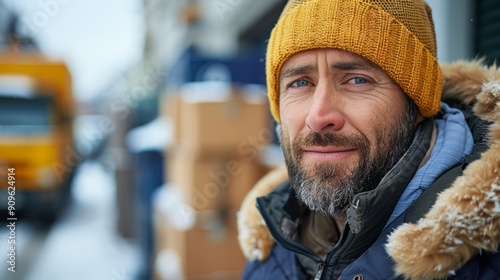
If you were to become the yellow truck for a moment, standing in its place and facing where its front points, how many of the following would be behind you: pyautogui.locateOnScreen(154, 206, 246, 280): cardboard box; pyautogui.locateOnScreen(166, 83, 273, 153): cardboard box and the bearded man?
0

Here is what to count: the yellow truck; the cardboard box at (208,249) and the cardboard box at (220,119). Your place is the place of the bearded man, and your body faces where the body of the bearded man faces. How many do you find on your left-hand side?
0

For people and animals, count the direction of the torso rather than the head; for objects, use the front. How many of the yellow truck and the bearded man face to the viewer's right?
0

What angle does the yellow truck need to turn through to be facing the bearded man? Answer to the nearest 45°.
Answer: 0° — it already faces them

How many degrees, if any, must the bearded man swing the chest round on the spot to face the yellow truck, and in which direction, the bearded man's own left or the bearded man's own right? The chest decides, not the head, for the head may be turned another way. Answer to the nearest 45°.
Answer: approximately 90° to the bearded man's own right

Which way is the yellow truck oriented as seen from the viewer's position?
toward the camera

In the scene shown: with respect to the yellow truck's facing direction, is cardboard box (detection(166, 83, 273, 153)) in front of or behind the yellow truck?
in front

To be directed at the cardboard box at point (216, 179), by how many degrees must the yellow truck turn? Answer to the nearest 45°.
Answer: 0° — it already faces it
